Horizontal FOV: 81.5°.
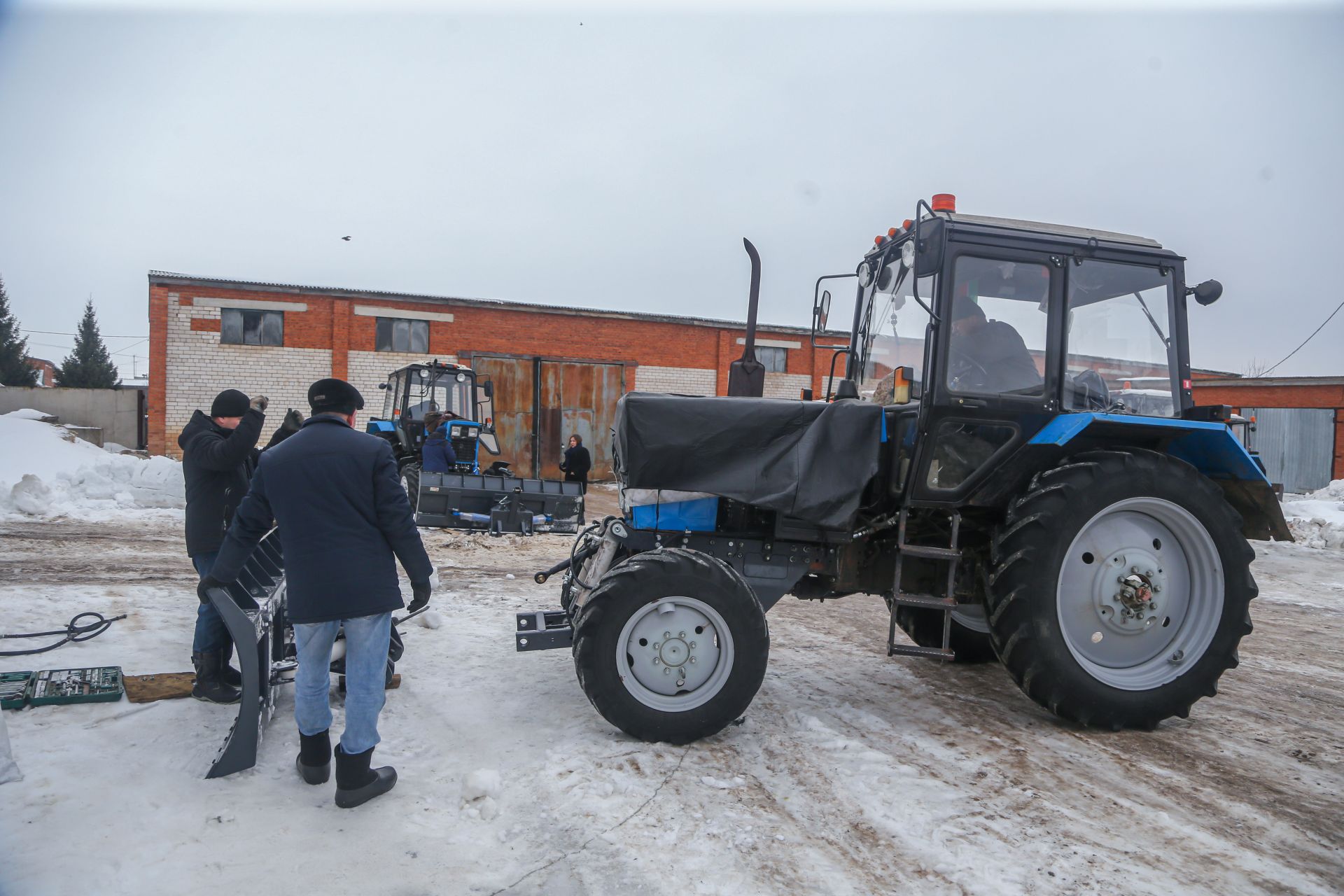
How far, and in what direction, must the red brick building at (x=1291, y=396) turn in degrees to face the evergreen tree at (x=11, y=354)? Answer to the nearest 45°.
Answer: approximately 90° to its right

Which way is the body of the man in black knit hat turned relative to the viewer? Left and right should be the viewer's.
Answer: facing to the right of the viewer

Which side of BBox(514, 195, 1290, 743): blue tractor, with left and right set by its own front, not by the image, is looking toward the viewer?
left

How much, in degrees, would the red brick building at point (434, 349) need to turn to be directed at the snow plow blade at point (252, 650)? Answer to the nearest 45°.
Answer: approximately 45° to its right

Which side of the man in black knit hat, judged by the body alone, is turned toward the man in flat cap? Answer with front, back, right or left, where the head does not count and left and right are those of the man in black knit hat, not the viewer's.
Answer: right

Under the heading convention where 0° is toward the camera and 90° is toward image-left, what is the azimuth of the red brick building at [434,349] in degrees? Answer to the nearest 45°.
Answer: approximately 315°

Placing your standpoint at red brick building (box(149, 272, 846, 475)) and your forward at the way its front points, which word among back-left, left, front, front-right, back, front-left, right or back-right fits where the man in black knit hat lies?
front-right
